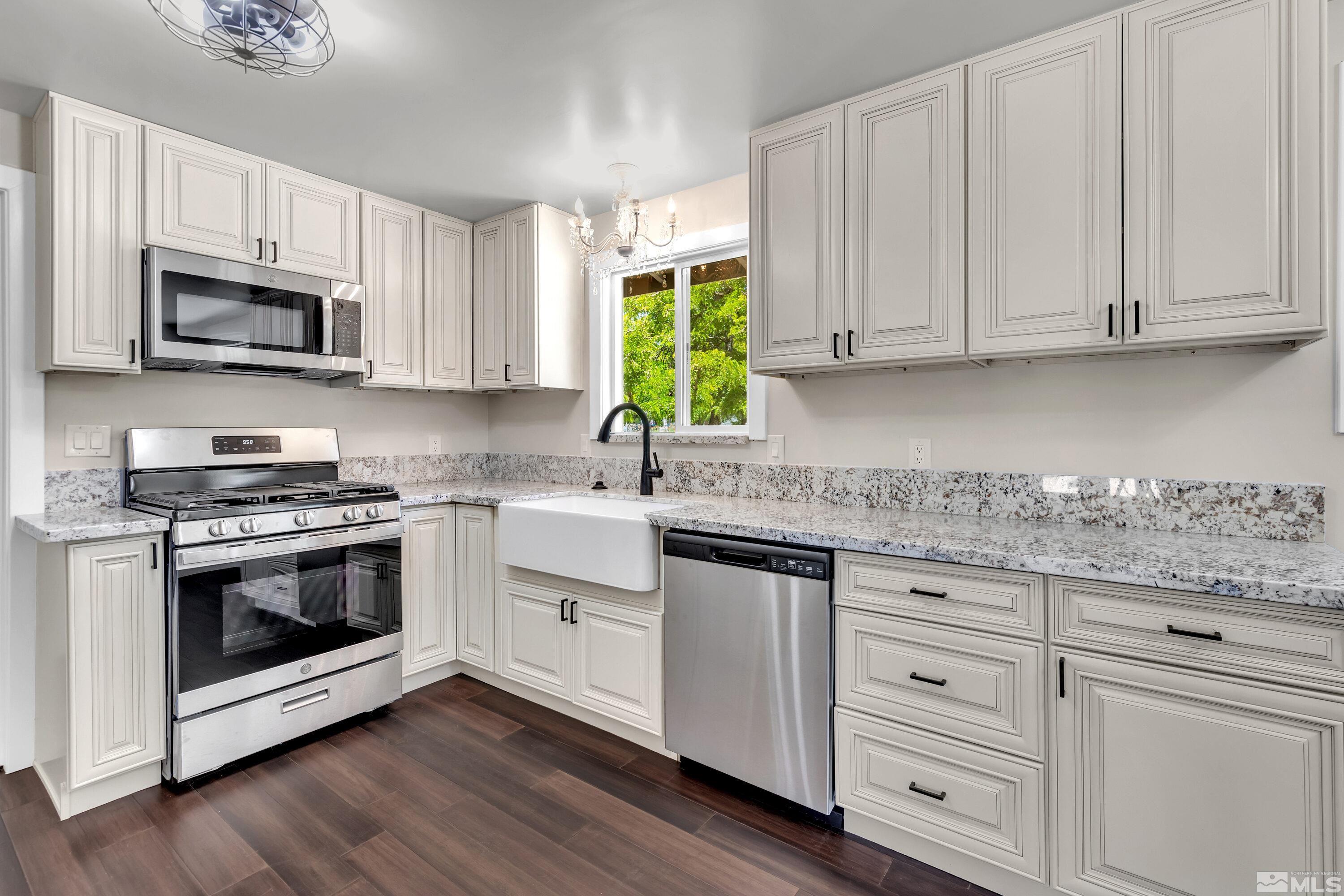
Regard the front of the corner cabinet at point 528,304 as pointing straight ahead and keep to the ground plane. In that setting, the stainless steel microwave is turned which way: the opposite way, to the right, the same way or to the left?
to the left

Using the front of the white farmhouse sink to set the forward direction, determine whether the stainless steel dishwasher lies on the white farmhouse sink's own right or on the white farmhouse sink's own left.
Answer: on the white farmhouse sink's own left

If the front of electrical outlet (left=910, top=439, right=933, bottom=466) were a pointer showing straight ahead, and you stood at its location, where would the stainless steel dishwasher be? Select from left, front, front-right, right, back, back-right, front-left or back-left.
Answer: front-right

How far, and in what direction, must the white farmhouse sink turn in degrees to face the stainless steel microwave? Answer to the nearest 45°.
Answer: approximately 45° to its right

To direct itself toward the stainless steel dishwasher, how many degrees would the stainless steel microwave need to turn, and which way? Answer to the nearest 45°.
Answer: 0° — it already faces it

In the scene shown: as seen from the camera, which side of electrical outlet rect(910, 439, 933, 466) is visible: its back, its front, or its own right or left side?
front

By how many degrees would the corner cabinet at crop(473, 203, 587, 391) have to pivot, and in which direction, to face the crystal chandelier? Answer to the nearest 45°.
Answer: approximately 45° to its left

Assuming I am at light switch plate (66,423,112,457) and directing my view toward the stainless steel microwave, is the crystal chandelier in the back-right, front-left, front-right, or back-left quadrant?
front-right
